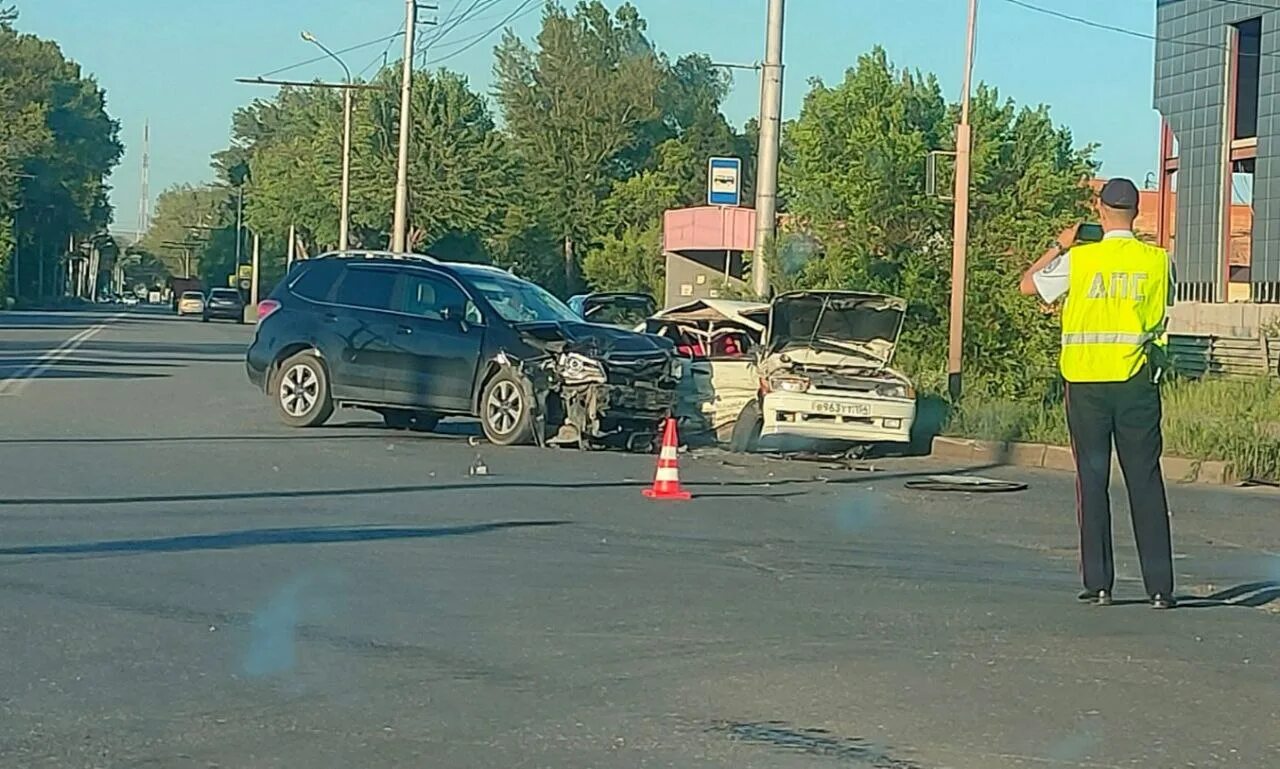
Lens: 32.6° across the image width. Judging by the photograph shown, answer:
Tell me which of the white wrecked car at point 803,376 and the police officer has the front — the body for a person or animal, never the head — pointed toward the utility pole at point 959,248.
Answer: the police officer

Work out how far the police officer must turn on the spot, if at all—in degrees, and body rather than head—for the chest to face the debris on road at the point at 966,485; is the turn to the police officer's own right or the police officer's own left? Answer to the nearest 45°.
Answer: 0° — they already face it

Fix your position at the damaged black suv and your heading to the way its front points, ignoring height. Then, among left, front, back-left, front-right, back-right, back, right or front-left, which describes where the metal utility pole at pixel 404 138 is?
back-left

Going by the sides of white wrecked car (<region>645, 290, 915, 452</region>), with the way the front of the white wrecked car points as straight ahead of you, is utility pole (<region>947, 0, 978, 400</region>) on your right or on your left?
on your left

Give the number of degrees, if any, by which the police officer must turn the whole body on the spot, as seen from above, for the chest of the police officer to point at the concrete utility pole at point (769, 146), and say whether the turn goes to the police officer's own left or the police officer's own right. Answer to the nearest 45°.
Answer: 0° — they already face it

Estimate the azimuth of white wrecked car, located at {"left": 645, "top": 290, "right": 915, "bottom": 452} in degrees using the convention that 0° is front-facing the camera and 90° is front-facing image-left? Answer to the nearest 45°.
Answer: approximately 315°

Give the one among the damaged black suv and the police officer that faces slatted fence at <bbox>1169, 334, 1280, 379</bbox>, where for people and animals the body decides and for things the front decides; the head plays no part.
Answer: the police officer

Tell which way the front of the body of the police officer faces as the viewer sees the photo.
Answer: away from the camera

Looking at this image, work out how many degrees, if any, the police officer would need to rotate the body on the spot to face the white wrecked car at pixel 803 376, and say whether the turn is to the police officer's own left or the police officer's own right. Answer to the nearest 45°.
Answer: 0° — they already face it
